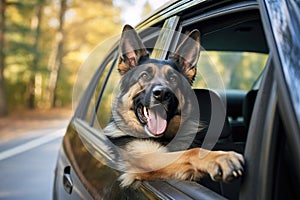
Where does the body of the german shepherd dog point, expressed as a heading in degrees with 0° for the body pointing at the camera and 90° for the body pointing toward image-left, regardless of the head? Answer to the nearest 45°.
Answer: approximately 0°

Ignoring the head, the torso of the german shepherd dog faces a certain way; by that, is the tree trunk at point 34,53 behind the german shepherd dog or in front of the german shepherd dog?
behind

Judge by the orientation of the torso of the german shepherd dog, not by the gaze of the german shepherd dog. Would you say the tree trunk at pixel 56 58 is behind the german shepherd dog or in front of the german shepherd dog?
behind

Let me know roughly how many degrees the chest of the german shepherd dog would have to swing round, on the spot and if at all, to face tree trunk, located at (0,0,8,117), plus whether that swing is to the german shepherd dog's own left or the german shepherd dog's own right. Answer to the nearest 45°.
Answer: approximately 135° to the german shepherd dog's own right
